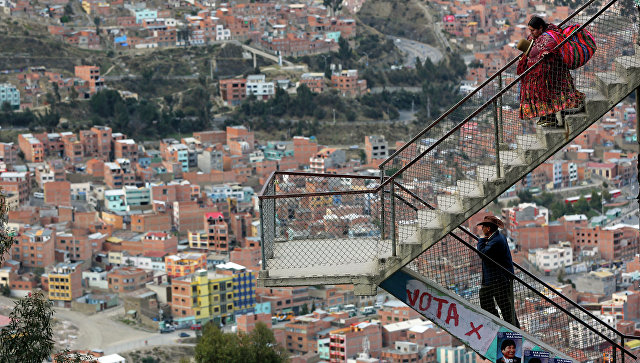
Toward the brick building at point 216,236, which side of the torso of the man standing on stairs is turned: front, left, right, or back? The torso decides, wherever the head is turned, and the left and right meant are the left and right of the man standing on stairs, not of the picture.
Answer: right

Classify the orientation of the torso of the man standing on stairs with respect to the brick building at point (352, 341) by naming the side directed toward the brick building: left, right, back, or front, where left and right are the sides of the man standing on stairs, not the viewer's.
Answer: right

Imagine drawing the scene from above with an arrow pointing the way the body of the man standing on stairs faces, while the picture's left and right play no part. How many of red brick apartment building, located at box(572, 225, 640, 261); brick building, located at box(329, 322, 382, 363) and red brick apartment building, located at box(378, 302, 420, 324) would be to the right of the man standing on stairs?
3

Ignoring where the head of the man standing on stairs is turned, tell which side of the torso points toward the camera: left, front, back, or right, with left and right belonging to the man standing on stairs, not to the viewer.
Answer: left

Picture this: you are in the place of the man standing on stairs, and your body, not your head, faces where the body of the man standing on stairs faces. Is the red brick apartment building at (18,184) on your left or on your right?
on your right

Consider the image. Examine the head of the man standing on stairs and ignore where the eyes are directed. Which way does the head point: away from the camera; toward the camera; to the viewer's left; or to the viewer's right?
to the viewer's left

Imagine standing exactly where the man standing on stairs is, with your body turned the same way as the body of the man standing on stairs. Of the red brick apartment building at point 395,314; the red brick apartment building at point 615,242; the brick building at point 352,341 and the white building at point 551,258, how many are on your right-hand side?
4

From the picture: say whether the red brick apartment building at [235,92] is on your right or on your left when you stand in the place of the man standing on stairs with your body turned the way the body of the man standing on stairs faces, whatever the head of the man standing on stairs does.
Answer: on your right

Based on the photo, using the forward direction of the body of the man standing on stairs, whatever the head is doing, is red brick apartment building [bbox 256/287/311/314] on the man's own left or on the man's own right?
on the man's own right
